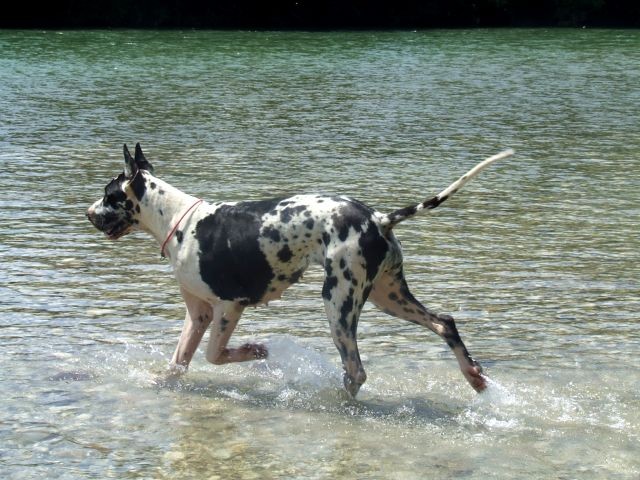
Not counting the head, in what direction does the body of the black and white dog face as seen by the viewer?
to the viewer's left
